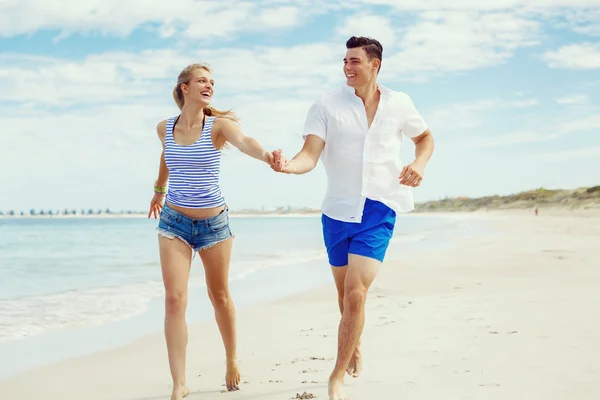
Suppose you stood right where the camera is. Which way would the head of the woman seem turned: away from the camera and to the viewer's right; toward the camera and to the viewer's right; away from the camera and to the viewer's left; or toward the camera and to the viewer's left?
toward the camera and to the viewer's right

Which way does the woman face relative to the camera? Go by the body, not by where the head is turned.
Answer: toward the camera

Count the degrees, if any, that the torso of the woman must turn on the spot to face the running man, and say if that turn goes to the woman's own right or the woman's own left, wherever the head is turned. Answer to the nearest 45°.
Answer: approximately 90° to the woman's own left

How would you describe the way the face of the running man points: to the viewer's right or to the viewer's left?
to the viewer's left
